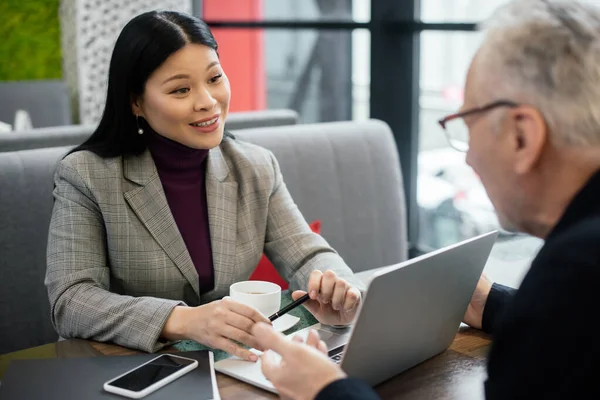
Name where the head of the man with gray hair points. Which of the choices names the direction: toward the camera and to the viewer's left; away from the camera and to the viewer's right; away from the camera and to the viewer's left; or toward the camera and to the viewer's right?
away from the camera and to the viewer's left

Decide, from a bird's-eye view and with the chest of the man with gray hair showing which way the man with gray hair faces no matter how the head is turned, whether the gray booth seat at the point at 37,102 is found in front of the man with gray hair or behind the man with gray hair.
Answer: in front

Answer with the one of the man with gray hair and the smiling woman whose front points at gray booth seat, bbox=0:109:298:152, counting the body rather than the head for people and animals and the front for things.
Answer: the man with gray hair

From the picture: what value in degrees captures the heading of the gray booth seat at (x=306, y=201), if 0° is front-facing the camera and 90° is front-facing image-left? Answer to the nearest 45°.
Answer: approximately 315°

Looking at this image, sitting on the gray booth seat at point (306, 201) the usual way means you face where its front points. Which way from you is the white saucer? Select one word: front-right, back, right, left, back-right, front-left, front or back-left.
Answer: front-right

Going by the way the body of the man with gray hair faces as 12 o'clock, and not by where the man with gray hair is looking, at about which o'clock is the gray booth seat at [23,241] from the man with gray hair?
The gray booth seat is roughly at 12 o'clock from the man with gray hair.

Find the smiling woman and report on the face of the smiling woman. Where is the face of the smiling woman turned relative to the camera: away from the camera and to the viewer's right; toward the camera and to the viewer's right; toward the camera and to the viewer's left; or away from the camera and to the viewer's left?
toward the camera and to the viewer's right

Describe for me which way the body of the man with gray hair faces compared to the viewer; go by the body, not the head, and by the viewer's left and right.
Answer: facing away from the viewer and to the left of the viewer

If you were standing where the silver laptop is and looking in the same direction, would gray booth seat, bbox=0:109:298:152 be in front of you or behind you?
in front

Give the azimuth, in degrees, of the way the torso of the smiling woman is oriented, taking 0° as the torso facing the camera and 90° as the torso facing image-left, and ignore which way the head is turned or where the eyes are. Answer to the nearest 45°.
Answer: approximately 315°

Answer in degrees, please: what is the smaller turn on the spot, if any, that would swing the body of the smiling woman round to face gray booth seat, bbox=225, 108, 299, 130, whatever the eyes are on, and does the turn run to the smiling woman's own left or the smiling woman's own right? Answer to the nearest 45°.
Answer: approximately 135° to the smiling woman's own left

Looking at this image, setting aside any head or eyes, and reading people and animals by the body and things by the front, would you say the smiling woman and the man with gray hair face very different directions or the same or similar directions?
very different directions
